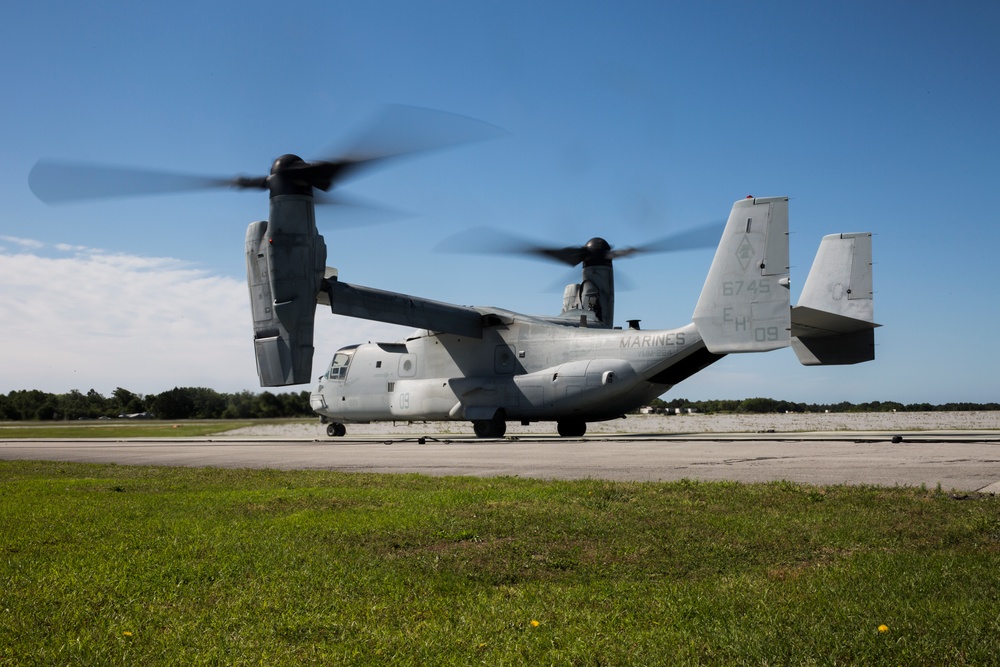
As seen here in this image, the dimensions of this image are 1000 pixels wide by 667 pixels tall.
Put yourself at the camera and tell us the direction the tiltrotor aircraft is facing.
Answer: facing away from the viewer and to the left of the viewer
